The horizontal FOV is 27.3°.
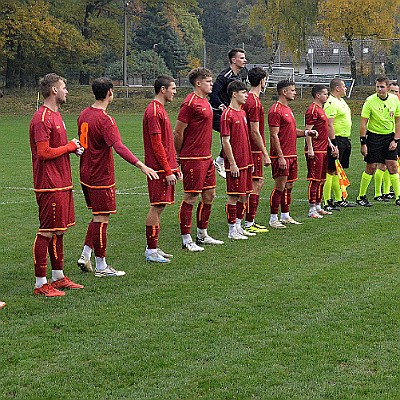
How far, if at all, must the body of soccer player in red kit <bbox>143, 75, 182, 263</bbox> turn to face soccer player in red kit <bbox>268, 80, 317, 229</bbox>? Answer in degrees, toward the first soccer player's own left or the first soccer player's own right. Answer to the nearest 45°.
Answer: approximately 45° to the first soccer player's own left

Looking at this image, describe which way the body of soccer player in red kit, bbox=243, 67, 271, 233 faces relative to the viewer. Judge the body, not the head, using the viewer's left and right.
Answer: facing to the right of the viewer

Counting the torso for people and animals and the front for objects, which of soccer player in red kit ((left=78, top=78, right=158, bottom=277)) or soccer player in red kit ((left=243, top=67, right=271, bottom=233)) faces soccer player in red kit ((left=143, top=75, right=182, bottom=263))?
soccer player in red kit ((left=78, top=78, right=158, bottom=277))

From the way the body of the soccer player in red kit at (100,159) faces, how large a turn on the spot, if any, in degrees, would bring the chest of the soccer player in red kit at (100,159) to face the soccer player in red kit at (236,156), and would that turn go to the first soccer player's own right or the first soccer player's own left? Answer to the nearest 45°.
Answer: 0° — they already face them

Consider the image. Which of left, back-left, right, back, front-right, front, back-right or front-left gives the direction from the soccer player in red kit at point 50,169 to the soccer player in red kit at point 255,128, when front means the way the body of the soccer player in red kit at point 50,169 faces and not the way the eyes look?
front-left

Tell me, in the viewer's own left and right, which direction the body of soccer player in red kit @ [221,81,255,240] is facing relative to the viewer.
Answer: facing the viewer and to the right of the viewer

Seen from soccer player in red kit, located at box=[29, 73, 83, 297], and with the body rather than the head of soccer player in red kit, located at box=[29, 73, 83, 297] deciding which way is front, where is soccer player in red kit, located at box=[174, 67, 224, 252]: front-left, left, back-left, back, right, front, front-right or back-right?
front-left

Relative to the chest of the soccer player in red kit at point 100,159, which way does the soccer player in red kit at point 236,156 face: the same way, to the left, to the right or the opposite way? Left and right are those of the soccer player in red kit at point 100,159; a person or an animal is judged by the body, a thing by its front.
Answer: to the right

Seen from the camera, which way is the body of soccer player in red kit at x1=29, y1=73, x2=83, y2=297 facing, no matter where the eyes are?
to the viewer's right

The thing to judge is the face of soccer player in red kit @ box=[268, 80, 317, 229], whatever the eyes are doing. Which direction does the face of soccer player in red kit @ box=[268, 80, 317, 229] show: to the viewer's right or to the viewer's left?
to the viewer's right

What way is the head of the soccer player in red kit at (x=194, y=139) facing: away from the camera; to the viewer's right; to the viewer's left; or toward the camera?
to the viewer's right

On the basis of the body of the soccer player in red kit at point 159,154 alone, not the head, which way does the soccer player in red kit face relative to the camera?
to the viewer's right

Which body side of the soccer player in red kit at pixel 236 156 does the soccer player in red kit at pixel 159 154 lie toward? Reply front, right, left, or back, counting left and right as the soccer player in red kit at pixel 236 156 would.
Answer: right
